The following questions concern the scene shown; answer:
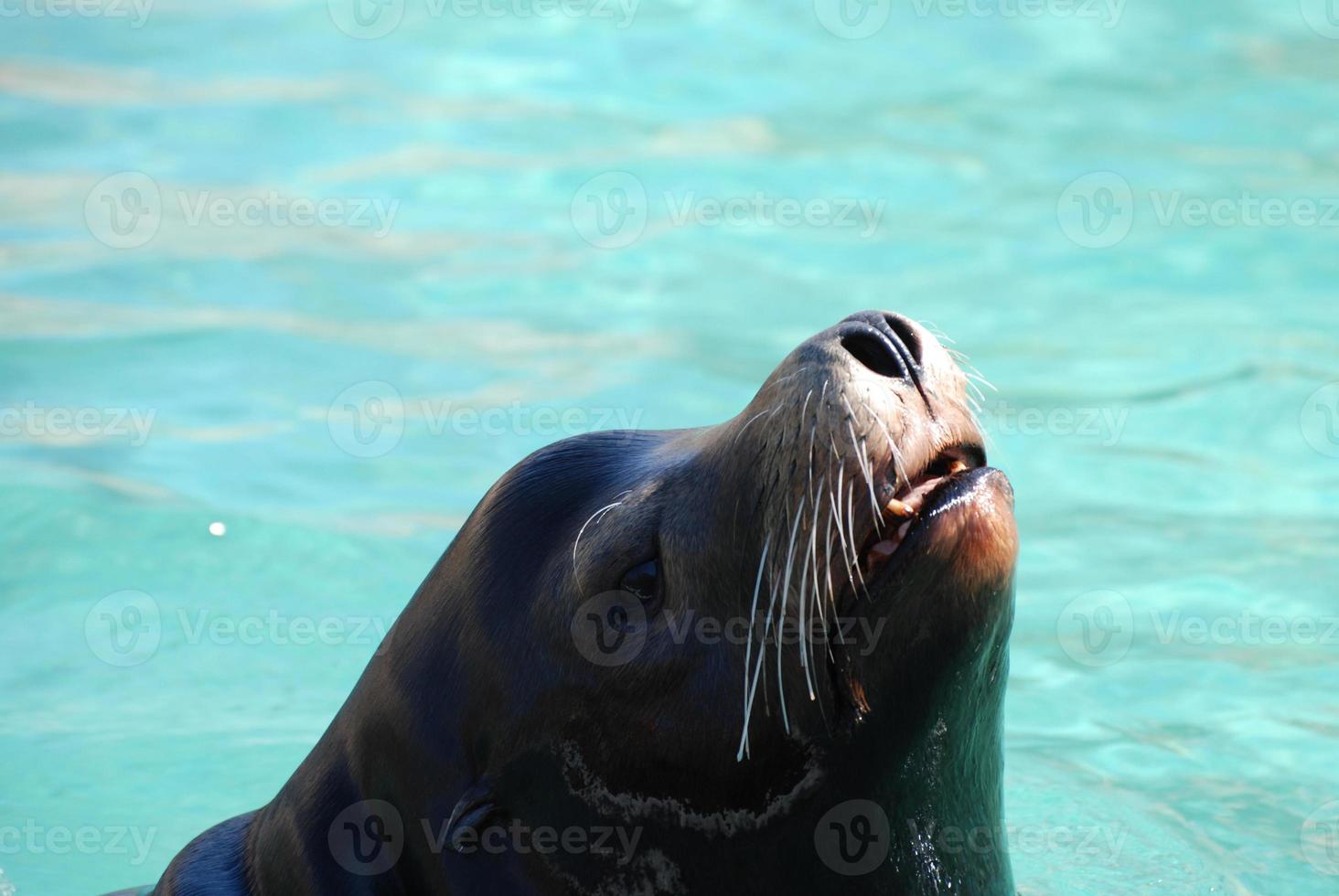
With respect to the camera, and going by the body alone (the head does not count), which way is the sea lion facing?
to the viewer's right

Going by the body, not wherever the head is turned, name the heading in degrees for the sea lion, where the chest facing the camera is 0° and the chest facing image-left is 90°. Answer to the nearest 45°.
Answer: approximately 270°
